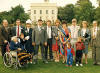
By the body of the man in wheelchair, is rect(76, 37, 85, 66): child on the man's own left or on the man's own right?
on the man's own left

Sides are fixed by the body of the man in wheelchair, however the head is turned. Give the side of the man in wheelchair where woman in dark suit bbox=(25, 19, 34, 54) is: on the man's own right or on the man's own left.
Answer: on the man's own left

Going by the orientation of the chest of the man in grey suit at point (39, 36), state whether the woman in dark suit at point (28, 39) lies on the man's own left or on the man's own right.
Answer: on the man's own right

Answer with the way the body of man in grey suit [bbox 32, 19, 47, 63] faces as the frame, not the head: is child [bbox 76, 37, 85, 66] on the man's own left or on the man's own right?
on the man's own left

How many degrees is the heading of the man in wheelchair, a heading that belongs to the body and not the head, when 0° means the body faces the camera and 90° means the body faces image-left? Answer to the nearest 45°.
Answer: approximately 315°

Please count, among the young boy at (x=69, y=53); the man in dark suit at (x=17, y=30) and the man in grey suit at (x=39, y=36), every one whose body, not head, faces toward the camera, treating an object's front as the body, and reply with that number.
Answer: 3

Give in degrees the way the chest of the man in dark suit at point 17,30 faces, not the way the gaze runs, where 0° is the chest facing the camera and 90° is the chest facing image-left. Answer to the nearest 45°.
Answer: approximately 0°

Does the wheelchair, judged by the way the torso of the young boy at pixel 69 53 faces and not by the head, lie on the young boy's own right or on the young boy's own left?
on the young boy's own right

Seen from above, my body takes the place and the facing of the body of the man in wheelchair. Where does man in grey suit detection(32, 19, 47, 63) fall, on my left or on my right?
on my left

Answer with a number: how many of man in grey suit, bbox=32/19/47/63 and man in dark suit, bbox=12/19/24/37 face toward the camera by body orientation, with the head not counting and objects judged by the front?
2

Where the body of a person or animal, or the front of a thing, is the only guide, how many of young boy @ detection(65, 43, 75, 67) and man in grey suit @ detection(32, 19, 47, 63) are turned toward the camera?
2
